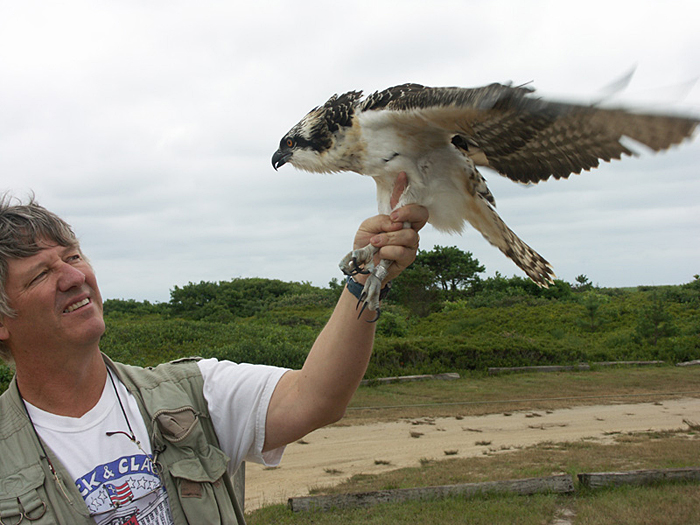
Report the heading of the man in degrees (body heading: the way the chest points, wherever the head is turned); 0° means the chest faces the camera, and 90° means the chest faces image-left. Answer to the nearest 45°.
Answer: approximately 315°

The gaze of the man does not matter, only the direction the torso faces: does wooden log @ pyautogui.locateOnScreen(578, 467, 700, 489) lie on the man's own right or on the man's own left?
on the man's own left

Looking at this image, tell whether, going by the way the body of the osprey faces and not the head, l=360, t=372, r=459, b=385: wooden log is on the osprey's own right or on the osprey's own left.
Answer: on the osprey's own right

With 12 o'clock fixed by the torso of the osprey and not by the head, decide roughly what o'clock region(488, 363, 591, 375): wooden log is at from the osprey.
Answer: The wooden log is roughly at 3 o'clock from the osprey.

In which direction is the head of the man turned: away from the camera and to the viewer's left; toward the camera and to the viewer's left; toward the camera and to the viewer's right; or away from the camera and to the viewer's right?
toward the camera and to the viewer's right

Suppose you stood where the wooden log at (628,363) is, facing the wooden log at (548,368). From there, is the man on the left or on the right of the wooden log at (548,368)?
left

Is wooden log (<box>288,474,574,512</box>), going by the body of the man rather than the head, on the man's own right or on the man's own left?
on the man's own left

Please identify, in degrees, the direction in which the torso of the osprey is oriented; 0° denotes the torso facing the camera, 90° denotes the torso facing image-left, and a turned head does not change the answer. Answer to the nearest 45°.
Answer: approximately 90°

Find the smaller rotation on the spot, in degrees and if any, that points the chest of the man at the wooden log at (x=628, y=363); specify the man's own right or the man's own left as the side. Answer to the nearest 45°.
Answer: approximately 90° to the man's own left

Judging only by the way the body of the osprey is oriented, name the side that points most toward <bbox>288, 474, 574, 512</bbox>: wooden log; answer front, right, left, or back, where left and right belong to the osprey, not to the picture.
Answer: right
